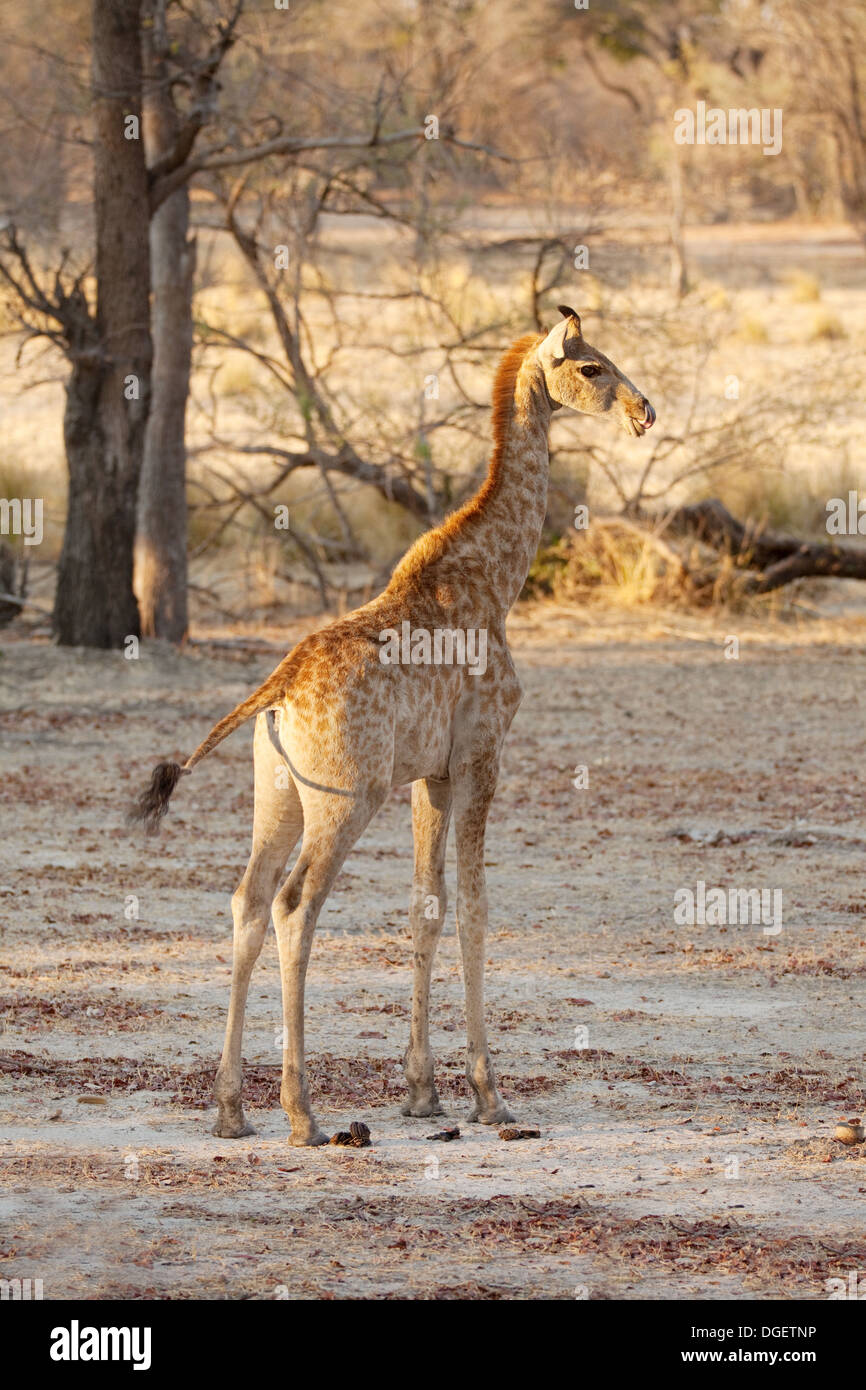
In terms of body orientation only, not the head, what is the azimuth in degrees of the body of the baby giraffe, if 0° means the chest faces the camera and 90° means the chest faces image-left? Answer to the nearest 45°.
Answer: approximately 225°

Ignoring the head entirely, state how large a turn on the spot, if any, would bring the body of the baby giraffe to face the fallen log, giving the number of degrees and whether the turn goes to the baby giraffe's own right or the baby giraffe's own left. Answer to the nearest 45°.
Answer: approximately 45° to the baby giraffe's own left

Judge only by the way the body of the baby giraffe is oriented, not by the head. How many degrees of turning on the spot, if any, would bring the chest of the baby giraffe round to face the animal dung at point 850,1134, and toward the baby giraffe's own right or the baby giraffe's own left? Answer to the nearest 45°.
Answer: approximately 45° to the baby giraffe's own right

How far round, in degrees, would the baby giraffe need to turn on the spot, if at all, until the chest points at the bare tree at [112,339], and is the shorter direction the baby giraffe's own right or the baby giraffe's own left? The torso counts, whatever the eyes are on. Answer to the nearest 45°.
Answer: approximately 45° to the baby giraffe's own left

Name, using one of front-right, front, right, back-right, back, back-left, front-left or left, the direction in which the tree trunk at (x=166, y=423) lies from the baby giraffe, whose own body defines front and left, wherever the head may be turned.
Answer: front-left
